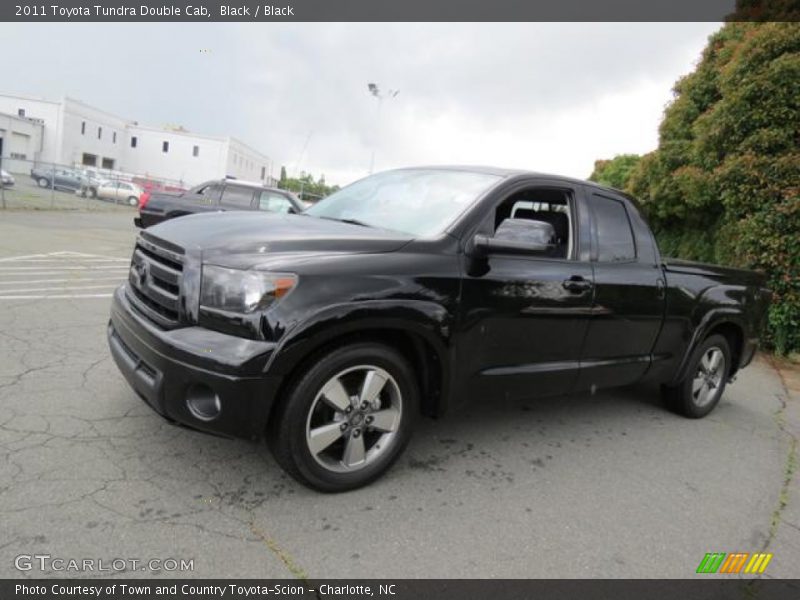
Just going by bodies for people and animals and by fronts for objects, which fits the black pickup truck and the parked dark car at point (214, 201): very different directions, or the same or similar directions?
very different directions

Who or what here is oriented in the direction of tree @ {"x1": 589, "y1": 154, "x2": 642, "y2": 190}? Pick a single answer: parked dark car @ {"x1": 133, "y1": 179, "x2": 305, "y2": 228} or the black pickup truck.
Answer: the parked dark car

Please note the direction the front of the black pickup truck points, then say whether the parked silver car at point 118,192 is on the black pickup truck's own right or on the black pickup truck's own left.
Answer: on the black pickup truck's own right

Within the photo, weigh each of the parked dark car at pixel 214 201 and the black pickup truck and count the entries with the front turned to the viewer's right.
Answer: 1

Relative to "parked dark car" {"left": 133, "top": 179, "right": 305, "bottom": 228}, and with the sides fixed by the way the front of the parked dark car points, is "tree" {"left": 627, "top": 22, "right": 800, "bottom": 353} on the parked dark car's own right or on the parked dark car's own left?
on the parked dark car's own right

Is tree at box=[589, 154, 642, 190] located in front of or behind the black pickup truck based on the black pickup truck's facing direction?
behind

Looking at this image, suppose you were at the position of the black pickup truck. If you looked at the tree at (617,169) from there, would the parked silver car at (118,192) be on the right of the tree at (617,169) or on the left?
left

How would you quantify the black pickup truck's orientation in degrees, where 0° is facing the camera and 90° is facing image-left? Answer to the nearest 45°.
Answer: approximately 45°

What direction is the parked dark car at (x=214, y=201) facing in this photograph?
to the viewer's right

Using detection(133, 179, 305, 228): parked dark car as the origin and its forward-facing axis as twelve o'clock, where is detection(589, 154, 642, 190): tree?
The tree is roughly at 12 o'clock from the parked dark car.

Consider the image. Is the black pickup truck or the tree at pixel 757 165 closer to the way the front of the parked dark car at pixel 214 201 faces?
the tree

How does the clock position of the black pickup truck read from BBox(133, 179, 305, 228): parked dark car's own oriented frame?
The black pickup truck is roughly at 3 o'clock from the parked dark car.
